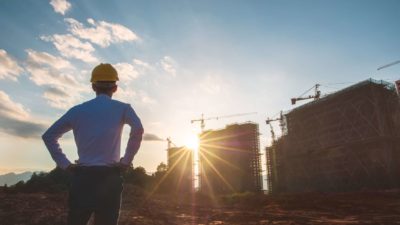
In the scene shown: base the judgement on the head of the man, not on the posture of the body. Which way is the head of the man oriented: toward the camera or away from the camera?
away from the camera

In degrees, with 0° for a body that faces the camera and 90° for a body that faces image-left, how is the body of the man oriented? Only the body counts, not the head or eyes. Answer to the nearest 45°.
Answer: approximately 180°
